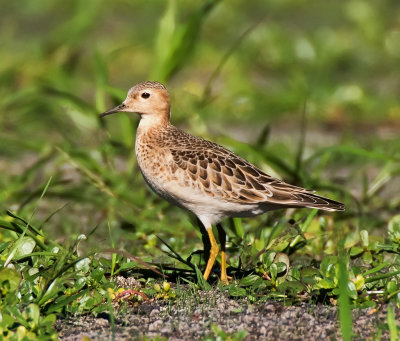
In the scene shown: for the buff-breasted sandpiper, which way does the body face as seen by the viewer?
to the viewer's left
